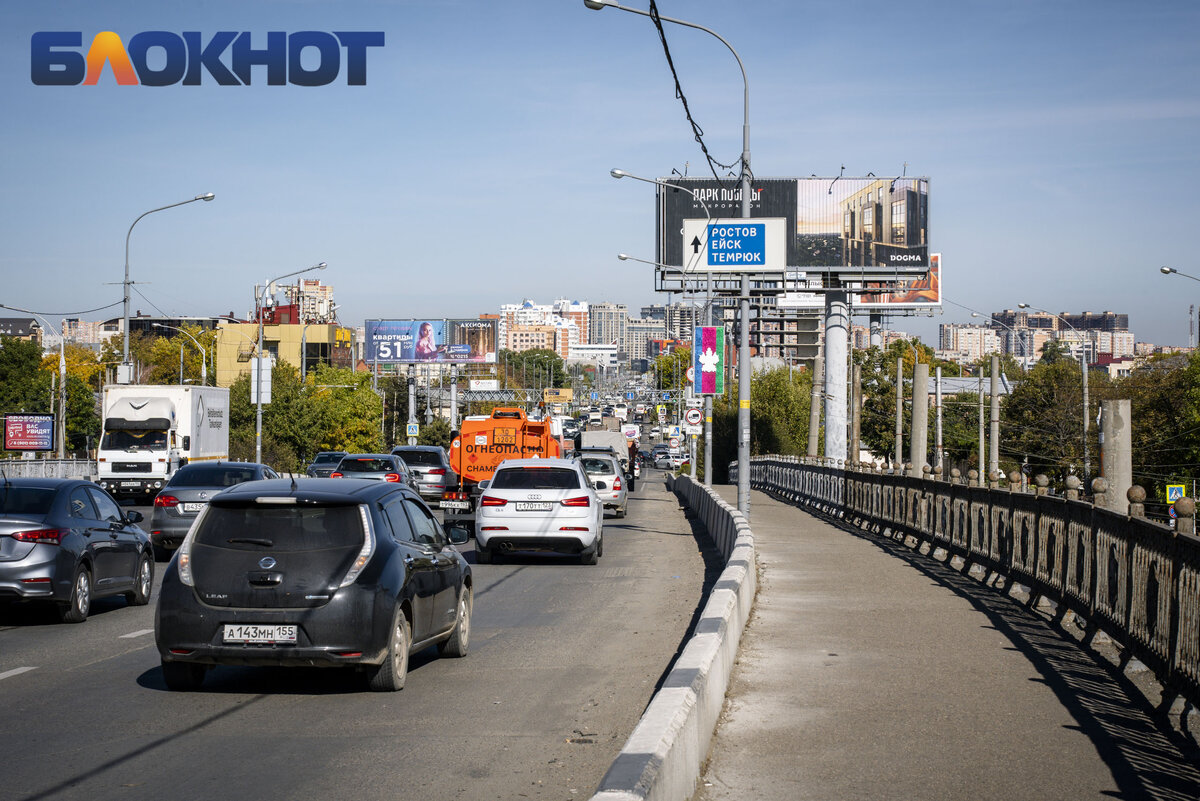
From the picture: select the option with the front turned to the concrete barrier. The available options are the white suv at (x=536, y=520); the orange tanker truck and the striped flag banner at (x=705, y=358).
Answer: the striped flag banner

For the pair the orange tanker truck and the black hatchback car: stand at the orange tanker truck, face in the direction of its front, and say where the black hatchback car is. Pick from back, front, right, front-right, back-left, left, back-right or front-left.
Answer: back

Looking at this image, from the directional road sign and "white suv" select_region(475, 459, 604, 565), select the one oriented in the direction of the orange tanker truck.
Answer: the white suv

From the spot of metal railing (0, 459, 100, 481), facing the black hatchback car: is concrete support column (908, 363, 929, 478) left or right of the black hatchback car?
left

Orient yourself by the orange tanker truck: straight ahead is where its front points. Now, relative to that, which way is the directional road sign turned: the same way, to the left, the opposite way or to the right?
the opposite way

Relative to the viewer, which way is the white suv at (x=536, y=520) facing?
away from the camera

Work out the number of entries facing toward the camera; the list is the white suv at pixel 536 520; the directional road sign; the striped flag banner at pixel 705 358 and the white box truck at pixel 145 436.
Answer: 3

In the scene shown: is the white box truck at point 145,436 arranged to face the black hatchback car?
yes

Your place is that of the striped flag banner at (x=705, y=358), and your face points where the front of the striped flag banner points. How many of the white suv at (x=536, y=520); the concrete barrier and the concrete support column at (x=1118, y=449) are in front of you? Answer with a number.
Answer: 3

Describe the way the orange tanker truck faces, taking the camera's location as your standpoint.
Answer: facing away from the viewer

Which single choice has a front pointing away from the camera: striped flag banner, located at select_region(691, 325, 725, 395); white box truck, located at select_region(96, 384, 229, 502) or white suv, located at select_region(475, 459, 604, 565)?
the white suv

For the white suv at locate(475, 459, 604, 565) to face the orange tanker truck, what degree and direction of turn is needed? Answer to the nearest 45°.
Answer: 0° — it already faces it

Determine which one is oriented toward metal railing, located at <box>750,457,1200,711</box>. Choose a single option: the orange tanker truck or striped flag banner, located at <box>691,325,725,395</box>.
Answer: the striped flag banner
